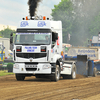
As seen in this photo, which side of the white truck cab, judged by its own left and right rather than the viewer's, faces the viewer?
front

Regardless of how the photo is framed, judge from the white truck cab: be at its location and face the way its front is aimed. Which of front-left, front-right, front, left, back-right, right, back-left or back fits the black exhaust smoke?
back
